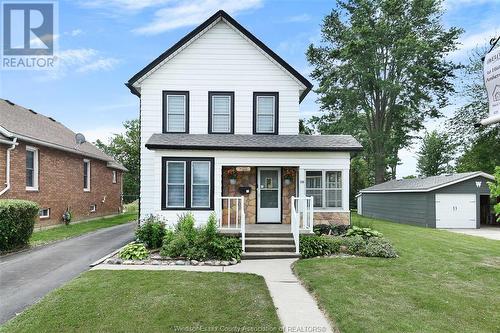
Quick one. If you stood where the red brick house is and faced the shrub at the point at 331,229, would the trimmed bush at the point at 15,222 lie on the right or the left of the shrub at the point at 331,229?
right

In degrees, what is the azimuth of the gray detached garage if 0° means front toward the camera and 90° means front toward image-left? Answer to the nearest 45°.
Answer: approximately 315°

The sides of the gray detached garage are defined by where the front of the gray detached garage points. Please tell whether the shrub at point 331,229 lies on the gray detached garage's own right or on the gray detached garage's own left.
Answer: on the gray detached garage's own right

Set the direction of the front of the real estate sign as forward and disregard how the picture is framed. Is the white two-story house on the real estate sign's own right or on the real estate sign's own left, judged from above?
on the real estate sign's own right

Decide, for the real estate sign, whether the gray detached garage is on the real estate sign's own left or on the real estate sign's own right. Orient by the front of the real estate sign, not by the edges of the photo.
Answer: on the real estate sign's own right

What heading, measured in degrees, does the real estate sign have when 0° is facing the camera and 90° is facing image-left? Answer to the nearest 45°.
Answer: approximately 45°
